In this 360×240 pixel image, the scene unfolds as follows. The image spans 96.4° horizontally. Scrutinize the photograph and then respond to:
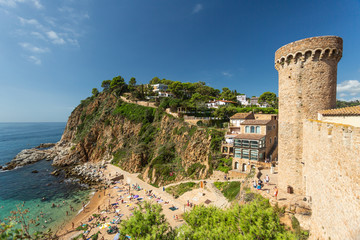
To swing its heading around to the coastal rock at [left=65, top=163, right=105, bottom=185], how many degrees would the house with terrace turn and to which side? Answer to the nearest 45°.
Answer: approximately 45° to its right

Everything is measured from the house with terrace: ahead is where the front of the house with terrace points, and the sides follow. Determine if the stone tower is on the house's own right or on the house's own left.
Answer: on the house's own left

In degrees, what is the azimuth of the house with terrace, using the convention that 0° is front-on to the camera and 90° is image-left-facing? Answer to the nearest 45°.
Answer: approximately 45°

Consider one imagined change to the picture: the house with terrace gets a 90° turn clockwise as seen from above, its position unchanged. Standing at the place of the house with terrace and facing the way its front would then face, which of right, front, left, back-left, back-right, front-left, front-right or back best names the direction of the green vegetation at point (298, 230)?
back-left
